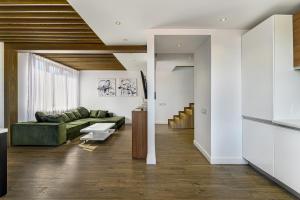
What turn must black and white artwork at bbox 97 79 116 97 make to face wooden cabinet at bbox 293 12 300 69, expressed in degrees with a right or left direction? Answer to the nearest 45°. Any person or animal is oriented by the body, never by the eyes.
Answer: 0° — it already faces it

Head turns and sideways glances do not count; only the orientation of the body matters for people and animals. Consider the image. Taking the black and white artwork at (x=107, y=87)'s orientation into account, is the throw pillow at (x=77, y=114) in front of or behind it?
in front

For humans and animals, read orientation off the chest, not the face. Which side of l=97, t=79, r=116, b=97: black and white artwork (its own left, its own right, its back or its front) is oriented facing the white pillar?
front

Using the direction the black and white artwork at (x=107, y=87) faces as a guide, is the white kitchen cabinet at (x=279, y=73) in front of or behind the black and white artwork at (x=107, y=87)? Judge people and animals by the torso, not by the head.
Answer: in front

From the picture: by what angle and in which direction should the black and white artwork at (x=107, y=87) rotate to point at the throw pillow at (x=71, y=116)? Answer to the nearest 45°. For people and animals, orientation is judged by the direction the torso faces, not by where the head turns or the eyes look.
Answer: approximately 45° to its right

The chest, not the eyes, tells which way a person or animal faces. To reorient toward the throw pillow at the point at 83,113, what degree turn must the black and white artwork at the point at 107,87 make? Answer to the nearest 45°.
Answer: approximately 45° to its right

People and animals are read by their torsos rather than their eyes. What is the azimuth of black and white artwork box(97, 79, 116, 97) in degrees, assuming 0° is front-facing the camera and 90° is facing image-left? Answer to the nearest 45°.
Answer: approximately 0°

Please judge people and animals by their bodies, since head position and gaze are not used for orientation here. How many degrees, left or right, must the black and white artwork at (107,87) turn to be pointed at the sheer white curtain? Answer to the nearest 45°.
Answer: approximately 45° to its right

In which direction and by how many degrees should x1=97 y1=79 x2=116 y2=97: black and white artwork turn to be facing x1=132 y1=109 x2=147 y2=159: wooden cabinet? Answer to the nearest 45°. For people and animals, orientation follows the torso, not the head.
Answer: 0° — it already faces it
